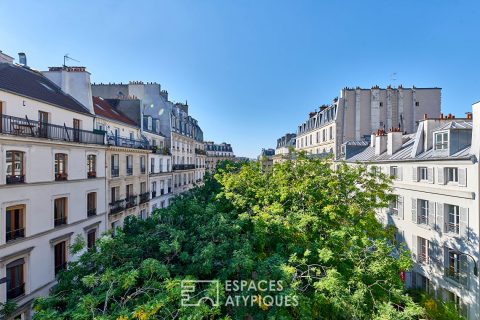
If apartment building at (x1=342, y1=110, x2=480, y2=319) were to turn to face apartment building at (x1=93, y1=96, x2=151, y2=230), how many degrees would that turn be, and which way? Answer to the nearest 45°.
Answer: approximately 45° to its right

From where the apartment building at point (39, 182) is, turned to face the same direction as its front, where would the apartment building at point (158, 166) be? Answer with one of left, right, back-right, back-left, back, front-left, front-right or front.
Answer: left

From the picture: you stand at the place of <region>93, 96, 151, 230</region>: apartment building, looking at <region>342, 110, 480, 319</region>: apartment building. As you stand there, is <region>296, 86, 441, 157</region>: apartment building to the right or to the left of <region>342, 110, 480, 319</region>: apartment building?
left

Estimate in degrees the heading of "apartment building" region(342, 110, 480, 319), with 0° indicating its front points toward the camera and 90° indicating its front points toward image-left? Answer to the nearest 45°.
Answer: approximately 45°

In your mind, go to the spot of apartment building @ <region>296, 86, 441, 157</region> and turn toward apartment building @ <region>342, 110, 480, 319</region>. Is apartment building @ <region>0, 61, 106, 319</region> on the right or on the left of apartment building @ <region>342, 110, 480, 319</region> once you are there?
right

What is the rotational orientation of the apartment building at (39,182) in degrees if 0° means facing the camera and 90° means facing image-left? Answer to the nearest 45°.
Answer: approximately 315°

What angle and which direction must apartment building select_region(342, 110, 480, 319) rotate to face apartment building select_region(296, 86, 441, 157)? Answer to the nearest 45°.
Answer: approximately 135° to its right

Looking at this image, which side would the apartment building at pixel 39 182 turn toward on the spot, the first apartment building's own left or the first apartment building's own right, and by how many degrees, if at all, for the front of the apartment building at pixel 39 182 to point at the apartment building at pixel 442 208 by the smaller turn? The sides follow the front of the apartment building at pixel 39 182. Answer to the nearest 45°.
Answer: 0° — it already faces it

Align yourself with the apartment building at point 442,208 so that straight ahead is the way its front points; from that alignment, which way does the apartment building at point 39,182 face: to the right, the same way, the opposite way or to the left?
the opposite way

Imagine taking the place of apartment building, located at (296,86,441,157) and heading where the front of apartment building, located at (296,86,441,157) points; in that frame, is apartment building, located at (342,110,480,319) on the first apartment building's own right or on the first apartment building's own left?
on the first apartment building's own left

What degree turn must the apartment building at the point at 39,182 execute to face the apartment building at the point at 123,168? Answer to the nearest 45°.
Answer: approximately 90° to its left

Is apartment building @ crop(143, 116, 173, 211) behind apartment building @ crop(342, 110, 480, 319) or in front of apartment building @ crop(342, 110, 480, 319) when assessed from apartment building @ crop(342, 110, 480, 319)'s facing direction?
in front
